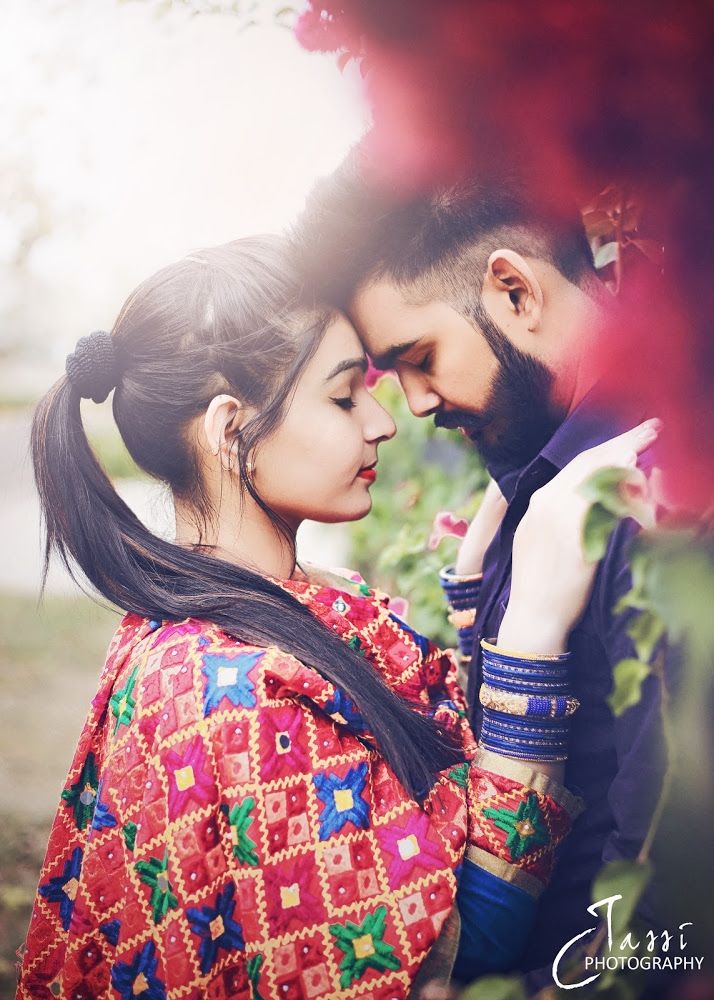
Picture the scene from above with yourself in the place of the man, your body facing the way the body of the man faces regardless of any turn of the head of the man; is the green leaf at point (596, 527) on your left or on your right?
on your left

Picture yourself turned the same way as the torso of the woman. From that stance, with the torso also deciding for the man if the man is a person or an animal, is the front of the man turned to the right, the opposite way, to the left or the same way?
the opposite way

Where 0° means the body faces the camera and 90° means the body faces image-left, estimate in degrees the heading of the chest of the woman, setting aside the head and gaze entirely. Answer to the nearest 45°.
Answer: approximately 270°

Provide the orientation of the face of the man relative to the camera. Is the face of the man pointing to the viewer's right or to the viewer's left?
to the viewer's left

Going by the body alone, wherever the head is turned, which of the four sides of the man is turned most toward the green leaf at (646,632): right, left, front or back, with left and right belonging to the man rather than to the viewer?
left

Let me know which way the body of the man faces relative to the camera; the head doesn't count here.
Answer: to the viewer's left

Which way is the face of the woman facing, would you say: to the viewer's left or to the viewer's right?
to the viewer's right
